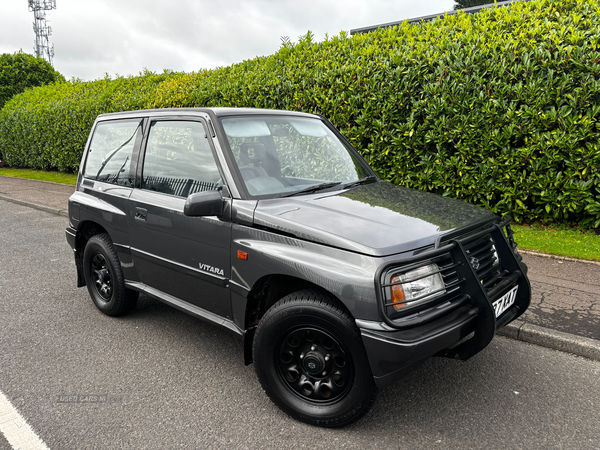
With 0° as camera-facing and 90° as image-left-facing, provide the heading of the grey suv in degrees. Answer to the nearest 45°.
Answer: approximately 315°

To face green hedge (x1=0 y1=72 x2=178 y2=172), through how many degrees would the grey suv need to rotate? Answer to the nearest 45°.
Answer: approximately 180°

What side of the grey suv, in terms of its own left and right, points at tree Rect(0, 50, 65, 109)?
back
